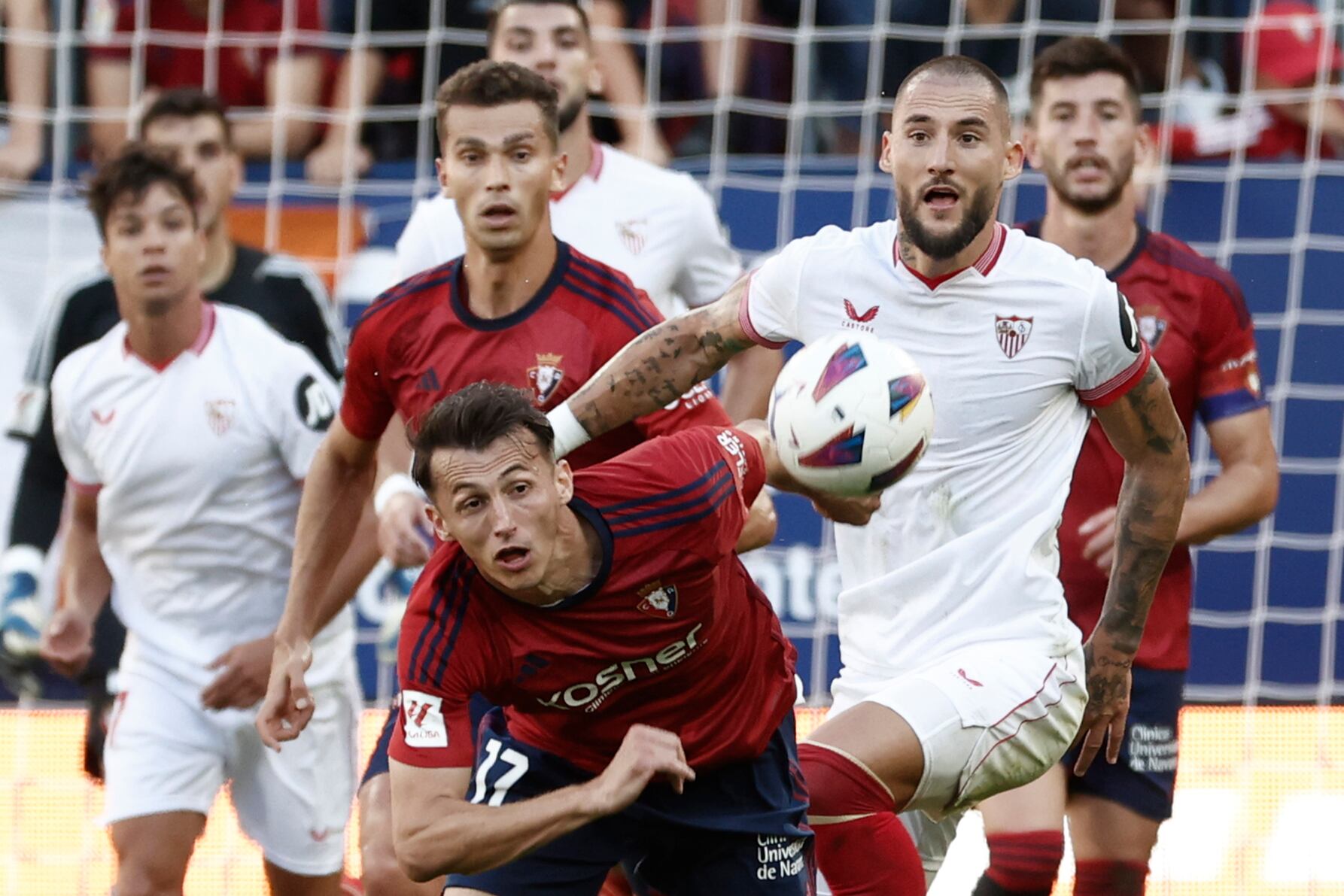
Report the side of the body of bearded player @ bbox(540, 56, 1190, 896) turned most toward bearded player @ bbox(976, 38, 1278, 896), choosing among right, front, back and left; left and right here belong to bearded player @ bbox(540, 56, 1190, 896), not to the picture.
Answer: back

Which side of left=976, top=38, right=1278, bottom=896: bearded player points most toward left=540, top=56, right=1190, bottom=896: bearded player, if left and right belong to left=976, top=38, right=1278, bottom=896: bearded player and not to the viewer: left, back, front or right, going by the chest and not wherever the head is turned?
front

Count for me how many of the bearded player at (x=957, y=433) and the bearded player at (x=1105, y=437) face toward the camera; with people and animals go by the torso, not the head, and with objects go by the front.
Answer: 2

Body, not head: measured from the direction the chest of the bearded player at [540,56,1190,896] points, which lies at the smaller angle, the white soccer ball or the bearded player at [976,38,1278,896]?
the white soccer ball

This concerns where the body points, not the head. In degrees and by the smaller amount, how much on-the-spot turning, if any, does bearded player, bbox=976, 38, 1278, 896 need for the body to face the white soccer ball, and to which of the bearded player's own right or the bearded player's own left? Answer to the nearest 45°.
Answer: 0° — they already face it

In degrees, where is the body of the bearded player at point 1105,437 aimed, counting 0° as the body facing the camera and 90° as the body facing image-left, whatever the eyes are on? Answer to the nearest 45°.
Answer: approximately 0°

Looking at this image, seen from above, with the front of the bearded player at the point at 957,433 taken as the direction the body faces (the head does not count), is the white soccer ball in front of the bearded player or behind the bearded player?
in front
